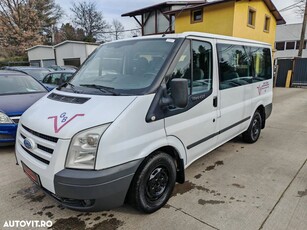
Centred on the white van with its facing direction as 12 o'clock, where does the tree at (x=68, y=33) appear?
The tree is roughly at 4 o'clock from the white van.

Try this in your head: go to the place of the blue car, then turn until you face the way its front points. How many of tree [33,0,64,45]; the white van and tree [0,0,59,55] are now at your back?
2

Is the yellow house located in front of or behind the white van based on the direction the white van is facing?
behind

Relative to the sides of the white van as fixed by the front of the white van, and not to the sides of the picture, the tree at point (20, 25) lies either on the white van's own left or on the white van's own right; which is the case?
on the white van's own right

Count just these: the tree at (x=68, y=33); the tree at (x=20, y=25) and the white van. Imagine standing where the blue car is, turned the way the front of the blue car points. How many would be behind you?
2

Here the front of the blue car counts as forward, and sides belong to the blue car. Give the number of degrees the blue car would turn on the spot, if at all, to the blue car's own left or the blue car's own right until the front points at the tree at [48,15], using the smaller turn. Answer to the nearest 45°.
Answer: approximately 180°

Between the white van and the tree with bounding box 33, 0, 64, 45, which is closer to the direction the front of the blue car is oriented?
the white van

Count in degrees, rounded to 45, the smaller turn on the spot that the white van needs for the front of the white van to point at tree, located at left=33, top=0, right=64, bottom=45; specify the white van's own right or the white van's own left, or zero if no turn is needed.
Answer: approximately 135° to the white van's own right

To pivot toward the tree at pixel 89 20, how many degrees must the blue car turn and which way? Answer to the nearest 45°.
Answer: approximately 180°
